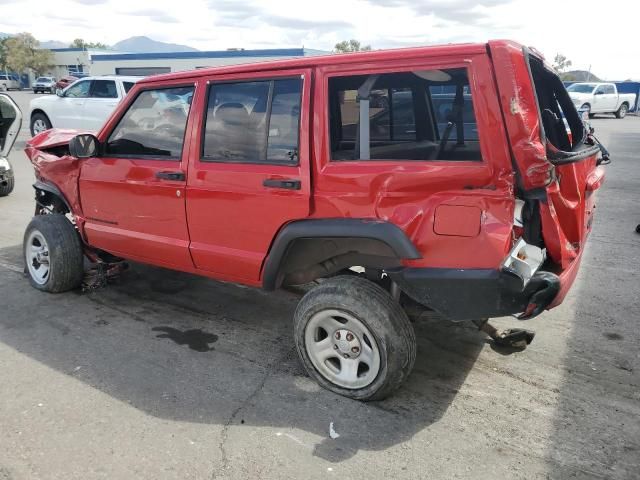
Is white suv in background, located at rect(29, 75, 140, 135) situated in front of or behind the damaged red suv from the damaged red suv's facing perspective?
in front

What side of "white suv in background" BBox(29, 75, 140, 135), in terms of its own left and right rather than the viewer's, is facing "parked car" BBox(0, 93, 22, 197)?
left

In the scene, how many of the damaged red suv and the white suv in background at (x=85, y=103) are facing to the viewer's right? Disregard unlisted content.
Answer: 0

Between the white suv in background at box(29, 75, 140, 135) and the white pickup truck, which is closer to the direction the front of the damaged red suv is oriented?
the white suv in background

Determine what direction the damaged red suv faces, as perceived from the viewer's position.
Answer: facing away from the viewer and to the left of the viewer

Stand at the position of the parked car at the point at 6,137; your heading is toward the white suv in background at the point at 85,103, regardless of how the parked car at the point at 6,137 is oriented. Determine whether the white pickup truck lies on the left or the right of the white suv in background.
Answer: right

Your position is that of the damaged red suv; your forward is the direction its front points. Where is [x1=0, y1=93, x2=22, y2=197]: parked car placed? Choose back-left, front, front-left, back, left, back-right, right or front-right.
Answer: front

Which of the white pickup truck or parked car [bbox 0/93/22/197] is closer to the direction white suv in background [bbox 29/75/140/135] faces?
the parked car

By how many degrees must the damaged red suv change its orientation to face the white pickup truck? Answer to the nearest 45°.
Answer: approximately 90° to its right

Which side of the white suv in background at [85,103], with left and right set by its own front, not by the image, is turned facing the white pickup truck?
back

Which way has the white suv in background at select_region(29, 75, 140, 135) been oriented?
to the viewer's left

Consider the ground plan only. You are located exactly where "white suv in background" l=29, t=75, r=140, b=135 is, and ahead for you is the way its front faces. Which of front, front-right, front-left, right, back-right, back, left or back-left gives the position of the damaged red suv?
left
